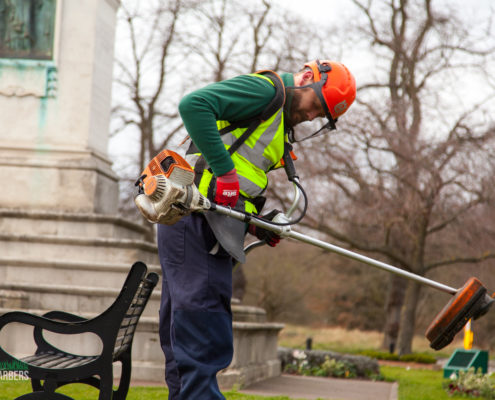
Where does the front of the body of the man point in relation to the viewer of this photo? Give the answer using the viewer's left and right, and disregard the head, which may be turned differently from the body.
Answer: facing to the right of the viewer

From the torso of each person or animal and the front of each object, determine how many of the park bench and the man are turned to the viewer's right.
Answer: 1

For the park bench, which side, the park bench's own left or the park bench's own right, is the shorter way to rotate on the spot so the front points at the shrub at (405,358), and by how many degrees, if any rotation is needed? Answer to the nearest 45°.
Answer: approximately 135° to the park bench's own right

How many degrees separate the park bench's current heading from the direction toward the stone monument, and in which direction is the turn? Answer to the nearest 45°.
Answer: approximately 90° to its right

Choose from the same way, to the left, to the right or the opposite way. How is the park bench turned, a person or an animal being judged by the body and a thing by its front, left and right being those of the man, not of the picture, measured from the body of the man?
the opposite way

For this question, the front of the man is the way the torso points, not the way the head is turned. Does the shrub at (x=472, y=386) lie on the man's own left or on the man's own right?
on the man's own left

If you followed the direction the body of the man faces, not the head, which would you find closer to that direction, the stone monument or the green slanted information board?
the green slanted information board

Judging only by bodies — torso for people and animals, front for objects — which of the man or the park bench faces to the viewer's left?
the park bench

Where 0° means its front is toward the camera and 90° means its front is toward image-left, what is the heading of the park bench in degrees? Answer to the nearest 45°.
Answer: approximately 90°
